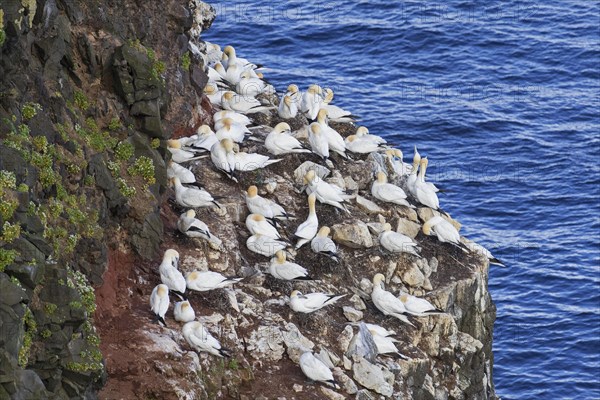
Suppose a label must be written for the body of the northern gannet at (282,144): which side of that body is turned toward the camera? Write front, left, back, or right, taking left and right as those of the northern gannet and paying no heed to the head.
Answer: left

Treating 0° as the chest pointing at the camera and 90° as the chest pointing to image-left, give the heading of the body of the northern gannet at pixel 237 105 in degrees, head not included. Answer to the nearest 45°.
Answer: approximately 90°

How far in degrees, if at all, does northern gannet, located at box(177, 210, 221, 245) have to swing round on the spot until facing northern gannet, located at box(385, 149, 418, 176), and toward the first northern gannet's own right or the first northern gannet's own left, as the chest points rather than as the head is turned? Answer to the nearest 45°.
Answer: approximately 135° to the first northern gannet's own right

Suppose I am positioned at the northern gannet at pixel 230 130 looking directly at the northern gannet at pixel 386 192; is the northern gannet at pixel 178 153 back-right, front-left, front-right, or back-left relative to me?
back-right

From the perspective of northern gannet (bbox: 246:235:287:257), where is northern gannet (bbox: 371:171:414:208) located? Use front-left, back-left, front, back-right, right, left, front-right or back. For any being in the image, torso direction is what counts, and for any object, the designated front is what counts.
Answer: back-right

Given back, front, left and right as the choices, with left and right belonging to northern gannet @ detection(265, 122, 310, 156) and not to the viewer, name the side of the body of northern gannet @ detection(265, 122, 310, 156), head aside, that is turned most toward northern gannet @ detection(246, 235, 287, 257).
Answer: left

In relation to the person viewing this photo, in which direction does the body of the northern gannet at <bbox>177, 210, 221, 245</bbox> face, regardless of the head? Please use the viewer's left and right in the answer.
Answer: facing to the left of the viewer

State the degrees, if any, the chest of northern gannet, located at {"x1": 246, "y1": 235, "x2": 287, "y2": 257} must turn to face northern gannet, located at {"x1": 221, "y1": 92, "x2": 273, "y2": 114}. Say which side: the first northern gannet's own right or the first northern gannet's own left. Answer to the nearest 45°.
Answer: approximately 90° to the first northern gannet's own right

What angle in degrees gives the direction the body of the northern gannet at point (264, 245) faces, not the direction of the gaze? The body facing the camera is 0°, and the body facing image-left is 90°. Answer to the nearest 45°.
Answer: approximately 90°

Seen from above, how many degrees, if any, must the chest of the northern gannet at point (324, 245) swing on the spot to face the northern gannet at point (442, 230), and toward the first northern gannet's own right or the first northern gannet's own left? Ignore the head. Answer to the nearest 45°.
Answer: approximately 90° to the first northern gannet's own right

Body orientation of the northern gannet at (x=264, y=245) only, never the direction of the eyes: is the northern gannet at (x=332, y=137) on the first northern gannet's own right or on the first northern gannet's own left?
on the first northern gannet's own right
